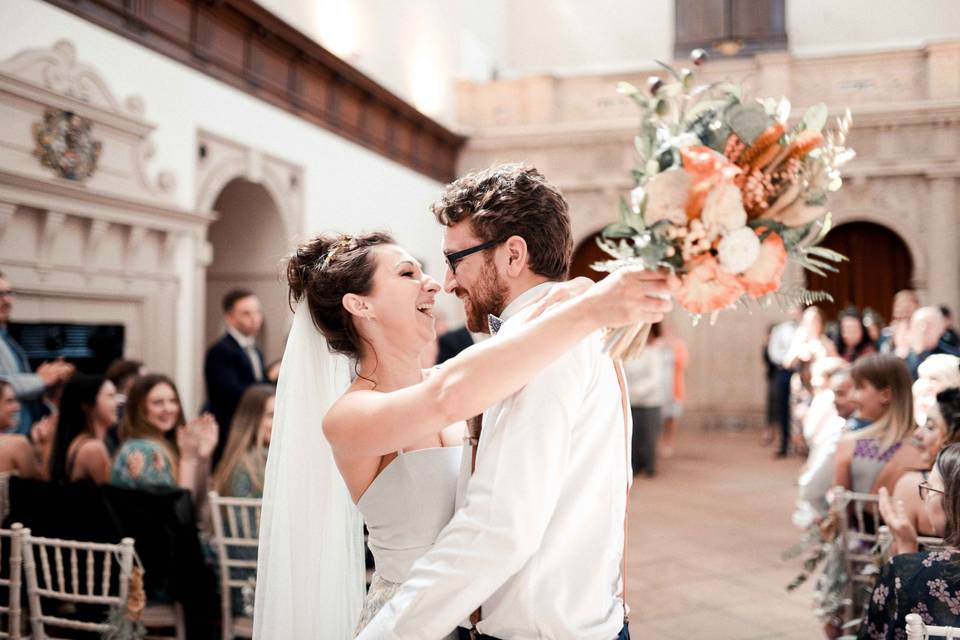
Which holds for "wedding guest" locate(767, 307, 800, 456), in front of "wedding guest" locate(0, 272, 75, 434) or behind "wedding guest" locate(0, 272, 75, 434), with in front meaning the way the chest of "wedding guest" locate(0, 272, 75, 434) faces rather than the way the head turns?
in front

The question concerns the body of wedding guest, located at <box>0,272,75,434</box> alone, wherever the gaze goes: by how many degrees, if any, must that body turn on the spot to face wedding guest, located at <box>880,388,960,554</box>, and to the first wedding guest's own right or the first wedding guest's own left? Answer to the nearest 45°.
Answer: approximately 45° to the first wedding guest's own right

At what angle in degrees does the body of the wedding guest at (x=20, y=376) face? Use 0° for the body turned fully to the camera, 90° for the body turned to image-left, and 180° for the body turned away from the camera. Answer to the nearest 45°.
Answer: approximately 270°

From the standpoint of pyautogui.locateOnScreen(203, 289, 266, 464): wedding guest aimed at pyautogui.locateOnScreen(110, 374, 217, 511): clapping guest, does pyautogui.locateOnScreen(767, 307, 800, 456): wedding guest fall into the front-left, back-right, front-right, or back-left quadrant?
back-left

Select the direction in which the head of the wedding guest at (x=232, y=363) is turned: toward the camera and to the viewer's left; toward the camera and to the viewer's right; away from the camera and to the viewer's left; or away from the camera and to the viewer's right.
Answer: toward the camera and to the viewer's right

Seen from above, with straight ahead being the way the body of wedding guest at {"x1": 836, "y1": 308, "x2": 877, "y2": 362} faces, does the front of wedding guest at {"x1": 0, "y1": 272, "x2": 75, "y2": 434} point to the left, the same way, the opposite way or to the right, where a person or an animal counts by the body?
to the left

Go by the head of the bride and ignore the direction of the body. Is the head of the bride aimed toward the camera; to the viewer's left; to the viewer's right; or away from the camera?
to the viewer's right

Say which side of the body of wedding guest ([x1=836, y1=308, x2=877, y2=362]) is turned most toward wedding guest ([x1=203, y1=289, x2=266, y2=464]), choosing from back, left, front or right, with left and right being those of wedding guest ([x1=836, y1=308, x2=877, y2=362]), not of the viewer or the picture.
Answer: front

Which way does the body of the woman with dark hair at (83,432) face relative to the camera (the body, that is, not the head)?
to the viewer's right

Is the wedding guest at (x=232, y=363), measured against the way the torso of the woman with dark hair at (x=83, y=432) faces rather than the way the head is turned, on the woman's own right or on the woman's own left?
on the woman's own left

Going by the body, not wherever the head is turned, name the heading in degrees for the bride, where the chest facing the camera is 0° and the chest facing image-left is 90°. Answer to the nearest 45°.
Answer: approximately 270°
